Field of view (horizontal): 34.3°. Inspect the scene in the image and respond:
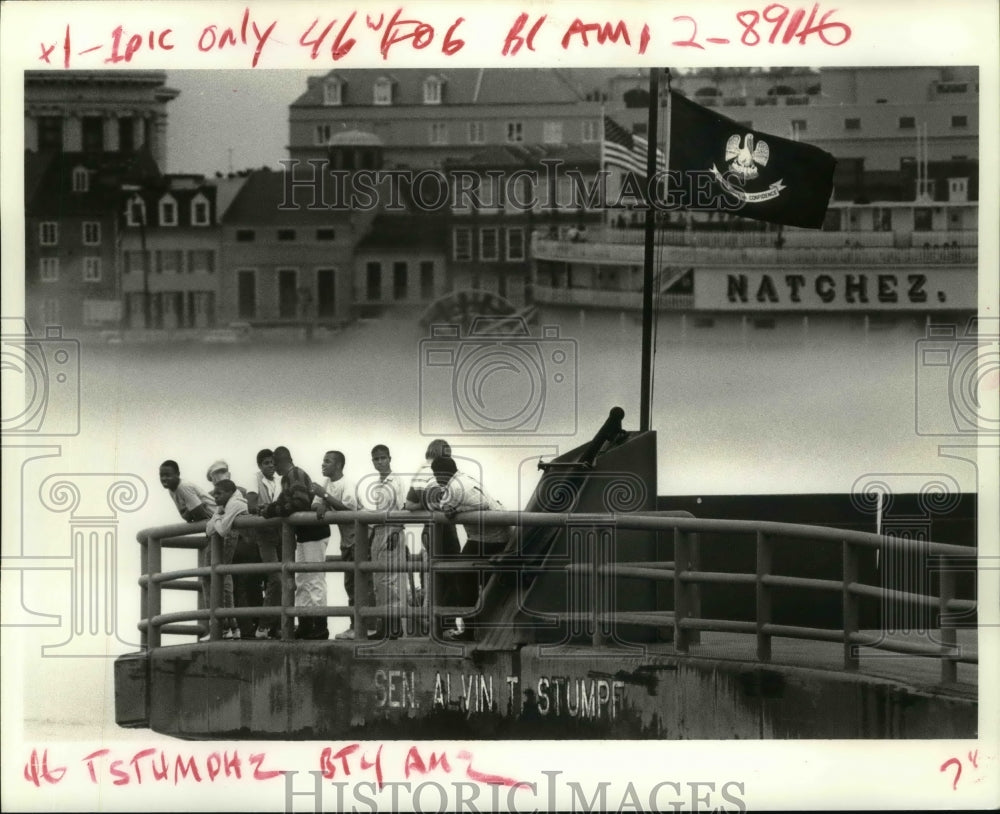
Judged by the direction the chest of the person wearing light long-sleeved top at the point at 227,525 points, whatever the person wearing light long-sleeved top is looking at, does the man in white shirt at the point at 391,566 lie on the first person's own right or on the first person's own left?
on the first person's own left

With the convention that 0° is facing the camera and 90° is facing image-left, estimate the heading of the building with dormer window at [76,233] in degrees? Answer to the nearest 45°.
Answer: approximately 0°
